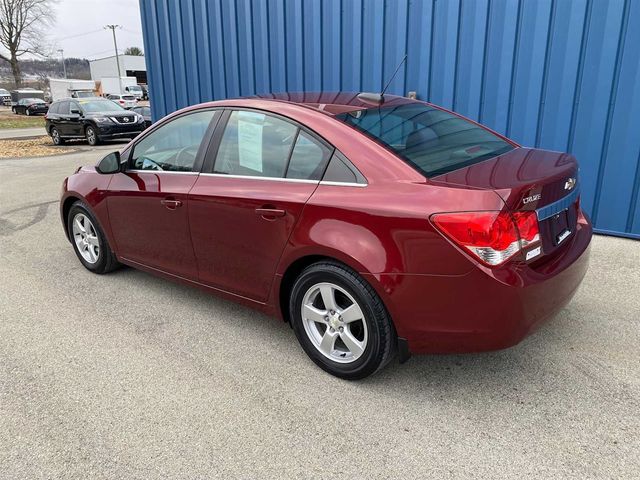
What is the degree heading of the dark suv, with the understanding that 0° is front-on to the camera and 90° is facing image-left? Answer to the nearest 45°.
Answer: approximately 315°

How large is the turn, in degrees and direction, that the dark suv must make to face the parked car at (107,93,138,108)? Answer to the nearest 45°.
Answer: approximately 135° to its left

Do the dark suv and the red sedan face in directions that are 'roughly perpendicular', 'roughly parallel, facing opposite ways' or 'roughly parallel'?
roughly parallel, facing opposite ways

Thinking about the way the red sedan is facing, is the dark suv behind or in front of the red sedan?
in front

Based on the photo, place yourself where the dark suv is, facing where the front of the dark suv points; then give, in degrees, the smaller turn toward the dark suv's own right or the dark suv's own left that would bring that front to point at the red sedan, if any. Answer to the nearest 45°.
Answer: approximately 45° to the dark suv's own right

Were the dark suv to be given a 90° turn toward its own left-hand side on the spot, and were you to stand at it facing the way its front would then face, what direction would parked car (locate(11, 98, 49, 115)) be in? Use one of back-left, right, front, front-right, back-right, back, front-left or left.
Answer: front-left

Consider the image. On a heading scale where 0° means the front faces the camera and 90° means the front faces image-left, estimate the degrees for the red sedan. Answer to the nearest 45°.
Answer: approximately 135°
